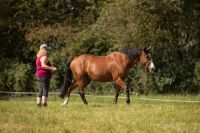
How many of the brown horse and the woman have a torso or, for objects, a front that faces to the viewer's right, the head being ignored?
2

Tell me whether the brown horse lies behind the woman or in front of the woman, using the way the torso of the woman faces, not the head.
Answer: in front

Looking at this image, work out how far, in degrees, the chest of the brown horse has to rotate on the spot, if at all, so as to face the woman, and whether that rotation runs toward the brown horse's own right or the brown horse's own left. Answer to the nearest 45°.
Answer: approximately 135° to the brown horse's own right

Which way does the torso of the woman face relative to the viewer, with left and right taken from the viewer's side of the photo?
facing to the right of the viewer

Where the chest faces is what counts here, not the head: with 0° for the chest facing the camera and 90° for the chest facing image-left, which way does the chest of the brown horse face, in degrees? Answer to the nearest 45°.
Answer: approximately 270°
